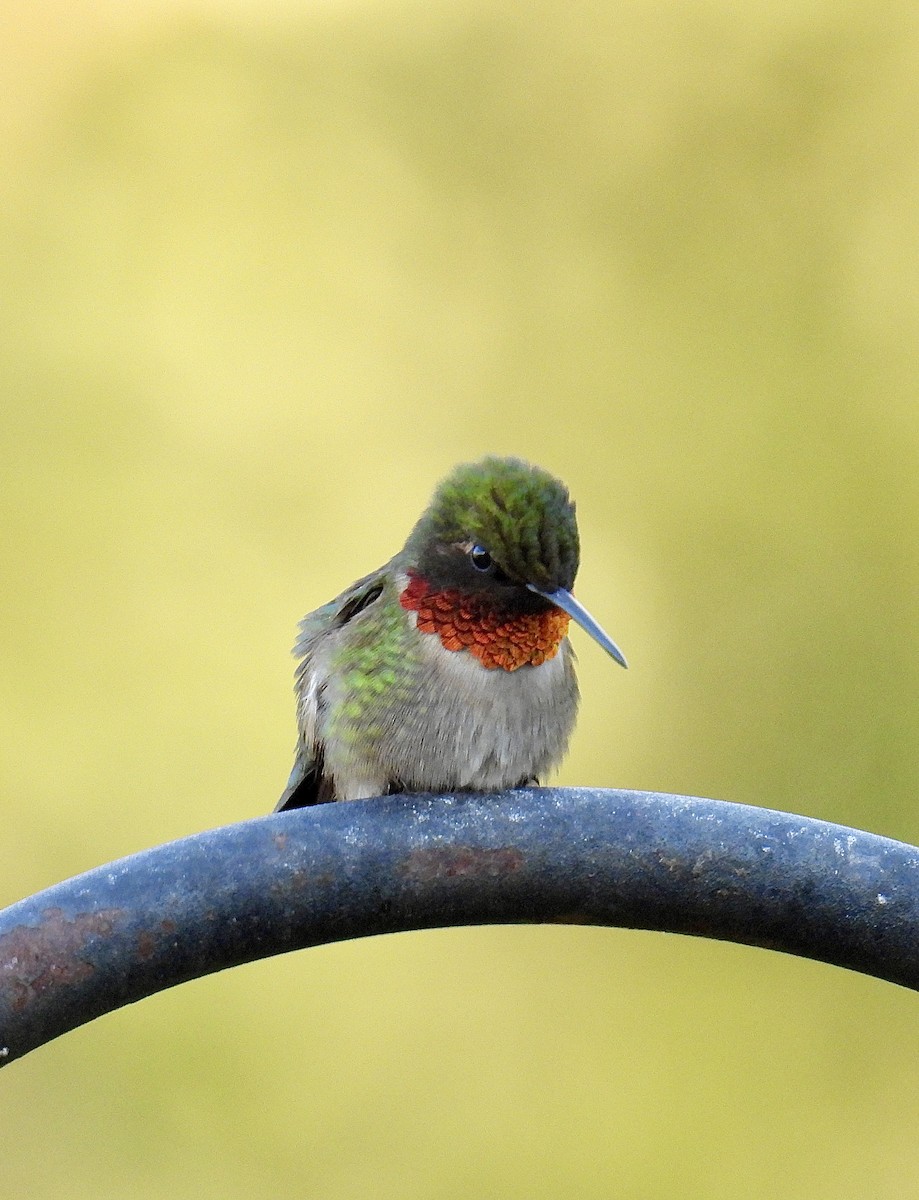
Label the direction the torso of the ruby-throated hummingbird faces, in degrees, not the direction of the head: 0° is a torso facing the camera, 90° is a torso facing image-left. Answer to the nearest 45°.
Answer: approximately 315°
